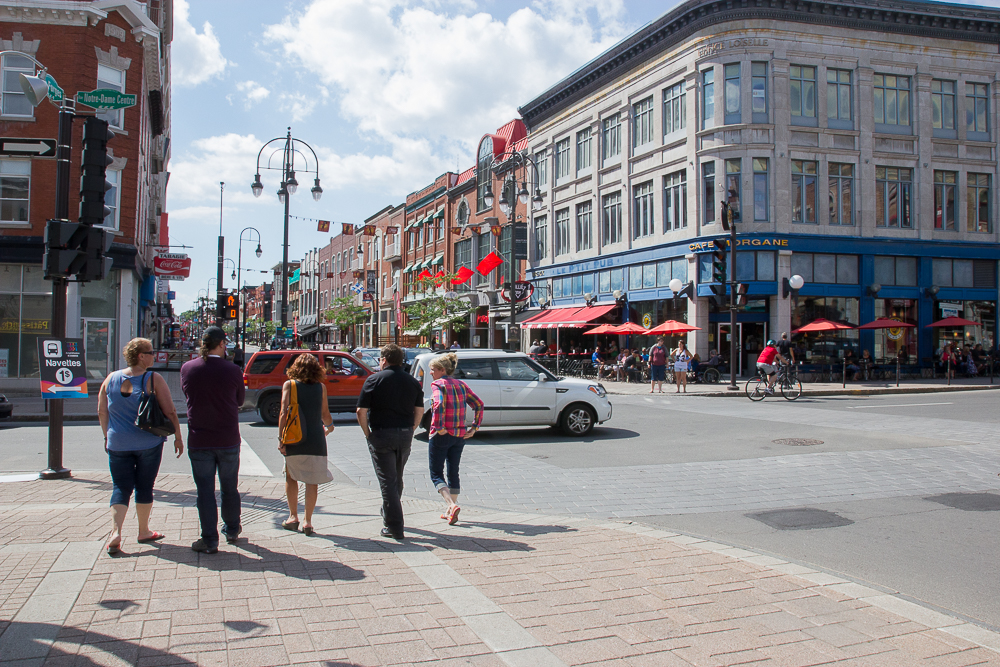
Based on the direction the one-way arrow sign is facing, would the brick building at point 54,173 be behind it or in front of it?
behind

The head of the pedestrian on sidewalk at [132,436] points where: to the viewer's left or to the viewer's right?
to the viewer's right

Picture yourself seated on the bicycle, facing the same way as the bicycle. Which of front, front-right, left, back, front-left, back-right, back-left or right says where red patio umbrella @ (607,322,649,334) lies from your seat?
back-left

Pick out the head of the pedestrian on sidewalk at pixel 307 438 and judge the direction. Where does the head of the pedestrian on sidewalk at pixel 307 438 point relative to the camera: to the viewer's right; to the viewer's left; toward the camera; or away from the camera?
away from the camera

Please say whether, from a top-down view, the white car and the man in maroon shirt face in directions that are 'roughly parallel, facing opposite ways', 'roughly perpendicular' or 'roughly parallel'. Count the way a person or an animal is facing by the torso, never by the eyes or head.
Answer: roughly perpendicular

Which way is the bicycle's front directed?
to the viewer's right

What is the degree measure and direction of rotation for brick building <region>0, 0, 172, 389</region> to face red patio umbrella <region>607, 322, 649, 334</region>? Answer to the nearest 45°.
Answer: approximately 45° to its left

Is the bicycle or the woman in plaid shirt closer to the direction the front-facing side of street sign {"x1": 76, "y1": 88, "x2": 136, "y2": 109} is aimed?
the woman in plaid shirt

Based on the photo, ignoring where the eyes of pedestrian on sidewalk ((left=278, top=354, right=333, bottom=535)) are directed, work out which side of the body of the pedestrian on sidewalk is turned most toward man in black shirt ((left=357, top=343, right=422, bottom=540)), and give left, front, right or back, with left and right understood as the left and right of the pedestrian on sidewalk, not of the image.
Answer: right

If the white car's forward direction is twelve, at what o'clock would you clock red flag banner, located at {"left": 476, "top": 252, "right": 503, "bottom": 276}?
The red flag banner is roughly at 9 o'clock from the white car.

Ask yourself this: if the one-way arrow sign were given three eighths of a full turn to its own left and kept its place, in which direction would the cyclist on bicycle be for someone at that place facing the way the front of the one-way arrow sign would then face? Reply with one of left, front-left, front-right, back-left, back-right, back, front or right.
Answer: front-right

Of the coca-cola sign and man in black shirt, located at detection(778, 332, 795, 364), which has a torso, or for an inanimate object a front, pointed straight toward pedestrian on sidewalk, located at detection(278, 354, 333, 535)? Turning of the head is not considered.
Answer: the coca-cola sign
